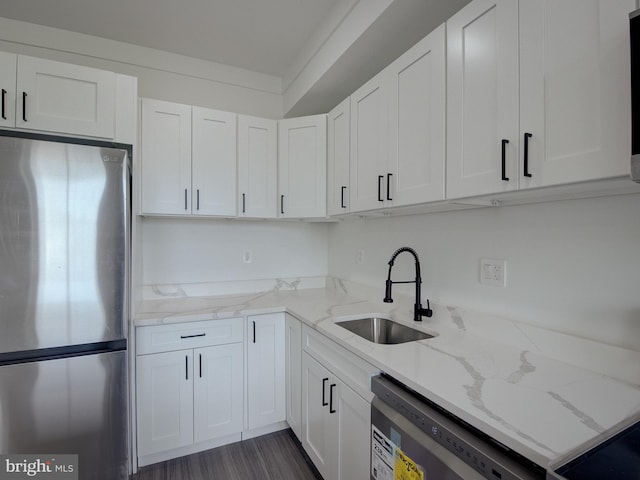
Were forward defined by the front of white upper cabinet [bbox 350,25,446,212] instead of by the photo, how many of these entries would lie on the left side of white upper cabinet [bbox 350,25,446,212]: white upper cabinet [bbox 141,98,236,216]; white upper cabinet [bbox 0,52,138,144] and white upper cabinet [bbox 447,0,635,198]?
1

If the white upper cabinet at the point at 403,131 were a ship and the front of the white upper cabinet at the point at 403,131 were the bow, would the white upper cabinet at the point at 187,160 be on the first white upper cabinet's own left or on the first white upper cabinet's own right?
on the first white upper cabinet's own right

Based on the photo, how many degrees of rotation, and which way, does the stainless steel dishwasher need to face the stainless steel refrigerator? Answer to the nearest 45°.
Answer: approximately 45° to its right

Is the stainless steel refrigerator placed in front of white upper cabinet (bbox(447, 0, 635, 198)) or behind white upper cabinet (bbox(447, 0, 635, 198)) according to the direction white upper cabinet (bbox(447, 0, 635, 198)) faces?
in front

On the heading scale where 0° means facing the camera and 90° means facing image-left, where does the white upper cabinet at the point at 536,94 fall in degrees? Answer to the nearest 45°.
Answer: approximately 45°

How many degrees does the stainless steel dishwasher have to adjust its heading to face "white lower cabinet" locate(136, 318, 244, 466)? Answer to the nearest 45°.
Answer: approximately 45° to its right

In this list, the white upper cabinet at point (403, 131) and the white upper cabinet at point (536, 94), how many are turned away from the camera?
0

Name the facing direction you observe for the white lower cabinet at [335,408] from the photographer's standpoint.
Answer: facing the viewer and to the left of the viewer

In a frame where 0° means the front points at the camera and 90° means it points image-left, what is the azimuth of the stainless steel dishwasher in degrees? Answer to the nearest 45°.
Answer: approximately 45°

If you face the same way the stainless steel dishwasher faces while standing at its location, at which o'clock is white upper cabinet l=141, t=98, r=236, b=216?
The white upper cabinet is roughly at 2 o'clock from the stainless steel dishwasher.
